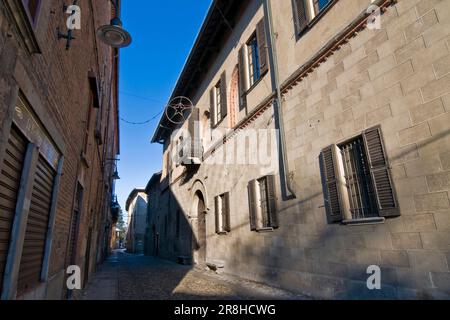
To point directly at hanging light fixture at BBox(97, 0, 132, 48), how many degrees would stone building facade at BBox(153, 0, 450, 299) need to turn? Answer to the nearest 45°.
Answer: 0° — it already faces it

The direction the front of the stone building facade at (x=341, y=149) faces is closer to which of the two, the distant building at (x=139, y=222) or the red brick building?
the red brick building

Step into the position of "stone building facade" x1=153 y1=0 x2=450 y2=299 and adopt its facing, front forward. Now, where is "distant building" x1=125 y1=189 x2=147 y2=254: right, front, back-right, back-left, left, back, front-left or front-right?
right

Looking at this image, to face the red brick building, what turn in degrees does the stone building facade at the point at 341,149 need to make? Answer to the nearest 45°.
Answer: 0° — it already faces it

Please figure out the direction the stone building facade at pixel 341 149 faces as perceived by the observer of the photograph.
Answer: facing the viewer and to the left of the viewer

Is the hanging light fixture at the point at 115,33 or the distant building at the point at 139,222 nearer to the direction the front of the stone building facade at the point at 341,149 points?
the hanging light fixture
